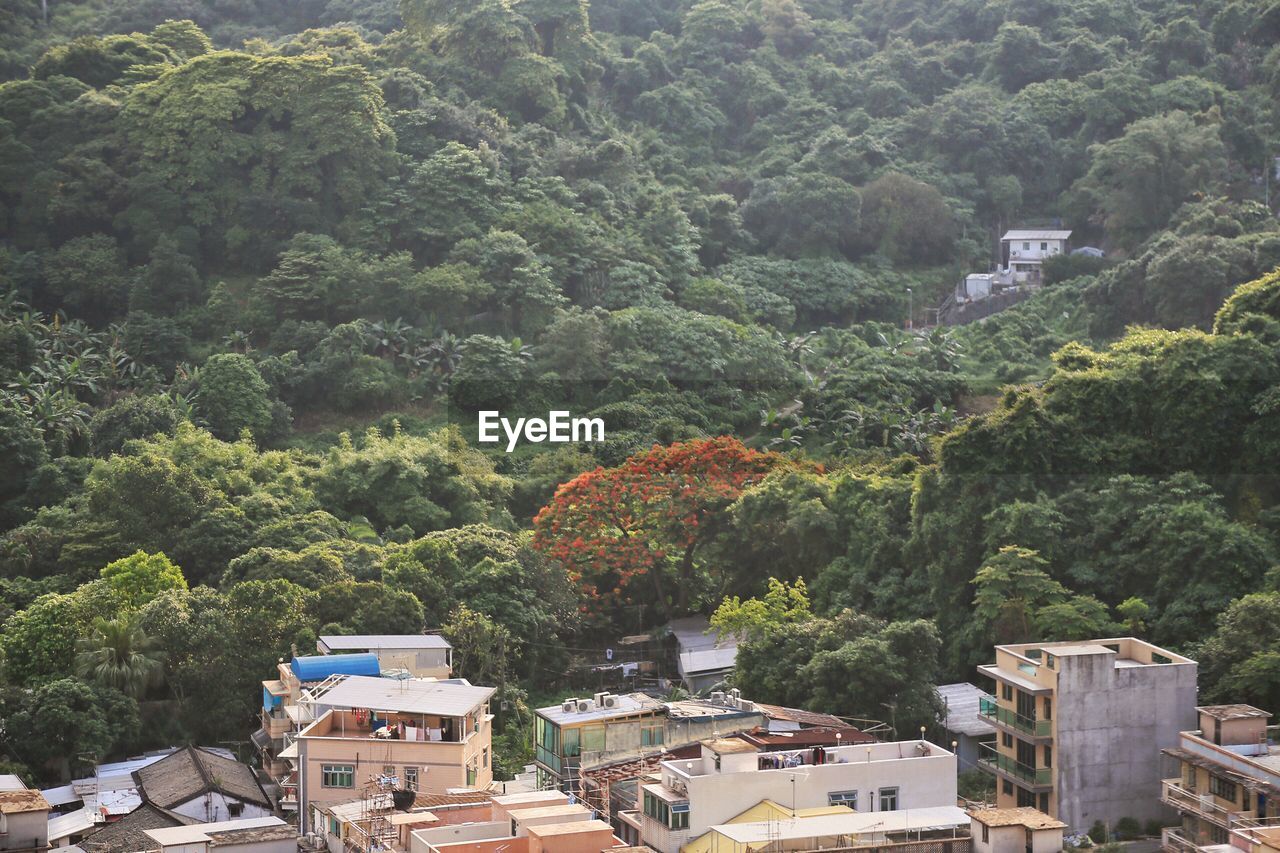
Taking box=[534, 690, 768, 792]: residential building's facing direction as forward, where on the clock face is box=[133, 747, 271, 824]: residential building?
box=[133, 747, 271, 824]: residential building is roughly at 2 o'clock from box=[534, 690, 768, 792]: residential building.

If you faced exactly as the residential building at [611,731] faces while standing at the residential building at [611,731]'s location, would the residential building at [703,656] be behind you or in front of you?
behind

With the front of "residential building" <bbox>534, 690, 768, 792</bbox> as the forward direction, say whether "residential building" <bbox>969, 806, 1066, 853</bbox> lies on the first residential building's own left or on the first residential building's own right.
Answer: on the first residential building's own left

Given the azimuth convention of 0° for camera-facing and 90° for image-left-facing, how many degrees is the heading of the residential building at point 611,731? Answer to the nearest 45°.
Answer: approximately 45°

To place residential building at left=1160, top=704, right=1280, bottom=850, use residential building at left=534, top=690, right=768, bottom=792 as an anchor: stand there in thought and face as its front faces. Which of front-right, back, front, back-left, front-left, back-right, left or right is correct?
back-left

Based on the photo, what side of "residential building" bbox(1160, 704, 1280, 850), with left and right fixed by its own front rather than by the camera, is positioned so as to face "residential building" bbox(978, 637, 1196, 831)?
right

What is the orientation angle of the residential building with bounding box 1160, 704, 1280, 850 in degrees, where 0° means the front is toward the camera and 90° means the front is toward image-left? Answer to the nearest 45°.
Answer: approximately 45°

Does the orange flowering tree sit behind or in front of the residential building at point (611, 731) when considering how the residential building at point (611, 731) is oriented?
behind

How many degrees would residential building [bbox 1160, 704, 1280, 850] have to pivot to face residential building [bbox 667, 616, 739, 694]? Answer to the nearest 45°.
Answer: approximately 90° to its right

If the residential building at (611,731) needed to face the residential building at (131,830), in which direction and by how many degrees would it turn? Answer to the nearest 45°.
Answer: approximately 45° to its right
